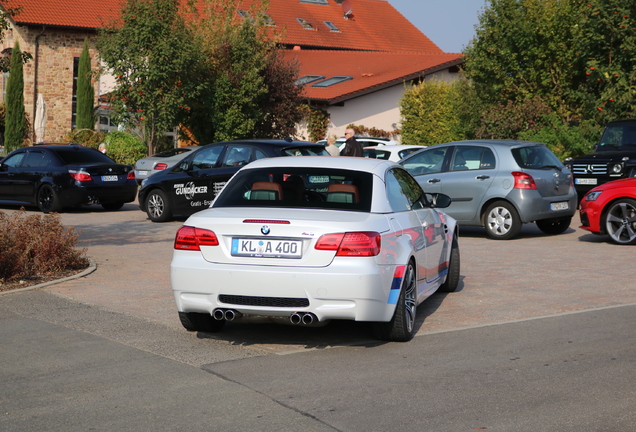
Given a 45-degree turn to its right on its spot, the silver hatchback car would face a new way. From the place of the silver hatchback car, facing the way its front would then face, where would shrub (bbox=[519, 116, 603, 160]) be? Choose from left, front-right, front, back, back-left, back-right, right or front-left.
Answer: front

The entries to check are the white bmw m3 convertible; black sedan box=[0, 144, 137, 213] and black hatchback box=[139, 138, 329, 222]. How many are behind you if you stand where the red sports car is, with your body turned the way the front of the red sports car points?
0

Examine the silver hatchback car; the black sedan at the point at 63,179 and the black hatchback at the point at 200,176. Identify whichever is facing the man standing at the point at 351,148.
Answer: the silver hatchback car

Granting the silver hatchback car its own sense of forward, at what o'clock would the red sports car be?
The red sports car is roughly at 5 o'clock from the silver hatchback car.

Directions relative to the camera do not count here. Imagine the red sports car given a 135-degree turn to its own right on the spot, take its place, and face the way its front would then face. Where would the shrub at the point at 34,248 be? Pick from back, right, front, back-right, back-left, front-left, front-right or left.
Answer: back-left

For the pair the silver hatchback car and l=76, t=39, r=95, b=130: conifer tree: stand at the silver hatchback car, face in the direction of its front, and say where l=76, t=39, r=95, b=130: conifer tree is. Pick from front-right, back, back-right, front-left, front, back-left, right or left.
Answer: front

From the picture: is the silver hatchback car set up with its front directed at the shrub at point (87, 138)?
yes

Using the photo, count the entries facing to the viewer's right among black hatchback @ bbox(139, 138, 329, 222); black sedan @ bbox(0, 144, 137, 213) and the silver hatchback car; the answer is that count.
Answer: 0

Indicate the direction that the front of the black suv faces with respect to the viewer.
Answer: facing the viewer and to the left of the viewer

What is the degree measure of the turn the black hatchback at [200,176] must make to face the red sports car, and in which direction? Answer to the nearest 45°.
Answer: approximately 180°

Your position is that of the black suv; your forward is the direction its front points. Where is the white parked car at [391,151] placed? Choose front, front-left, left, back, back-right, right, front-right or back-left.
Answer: front-right

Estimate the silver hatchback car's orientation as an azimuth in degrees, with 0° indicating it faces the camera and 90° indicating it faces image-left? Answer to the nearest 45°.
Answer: approximately 135°

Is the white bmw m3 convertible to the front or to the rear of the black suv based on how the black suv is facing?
to the front

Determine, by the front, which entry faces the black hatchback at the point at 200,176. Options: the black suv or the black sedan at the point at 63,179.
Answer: the black suv

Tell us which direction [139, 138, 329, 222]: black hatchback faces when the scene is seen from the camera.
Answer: facing away from the viewer and to the left of the viewer

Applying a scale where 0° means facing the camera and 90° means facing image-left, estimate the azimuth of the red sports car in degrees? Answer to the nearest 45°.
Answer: approximately 45°

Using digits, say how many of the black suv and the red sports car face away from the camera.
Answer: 0

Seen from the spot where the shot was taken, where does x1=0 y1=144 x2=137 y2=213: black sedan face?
facing away from the viewer and to the left of the viewer
